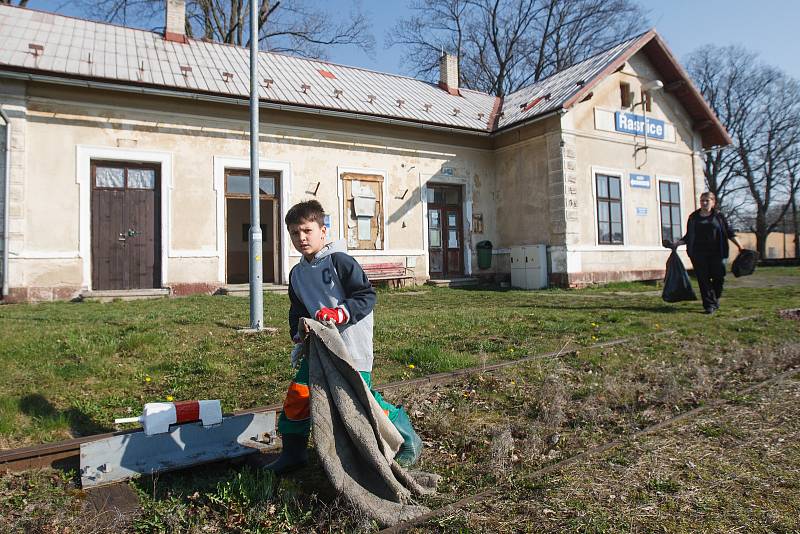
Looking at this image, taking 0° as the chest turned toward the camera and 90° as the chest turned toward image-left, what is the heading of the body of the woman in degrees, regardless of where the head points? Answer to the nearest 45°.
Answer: approximately 0°

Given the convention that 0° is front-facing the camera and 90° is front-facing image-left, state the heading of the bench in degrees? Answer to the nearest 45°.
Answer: approximately 315°

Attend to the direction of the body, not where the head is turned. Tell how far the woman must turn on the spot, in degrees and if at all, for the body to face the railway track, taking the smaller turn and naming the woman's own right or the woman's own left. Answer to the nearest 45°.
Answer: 0° — they already face it

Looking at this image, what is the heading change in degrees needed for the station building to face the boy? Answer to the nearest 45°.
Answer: approximately 45° to its right

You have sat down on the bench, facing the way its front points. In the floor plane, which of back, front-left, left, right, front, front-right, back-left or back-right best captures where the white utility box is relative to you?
front-left

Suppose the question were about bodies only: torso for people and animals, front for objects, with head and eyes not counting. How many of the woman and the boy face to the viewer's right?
0

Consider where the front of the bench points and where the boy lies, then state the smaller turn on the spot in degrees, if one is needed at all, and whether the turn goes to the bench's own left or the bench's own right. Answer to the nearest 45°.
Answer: approximately 45° to the bench's own right

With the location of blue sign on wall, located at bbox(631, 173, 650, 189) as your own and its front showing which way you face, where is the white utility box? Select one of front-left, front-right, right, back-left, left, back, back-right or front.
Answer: right

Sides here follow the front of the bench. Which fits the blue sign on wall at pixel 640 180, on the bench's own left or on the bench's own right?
on the bench's own left

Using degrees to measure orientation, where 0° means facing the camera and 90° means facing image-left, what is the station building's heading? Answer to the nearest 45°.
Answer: approximately 315°
